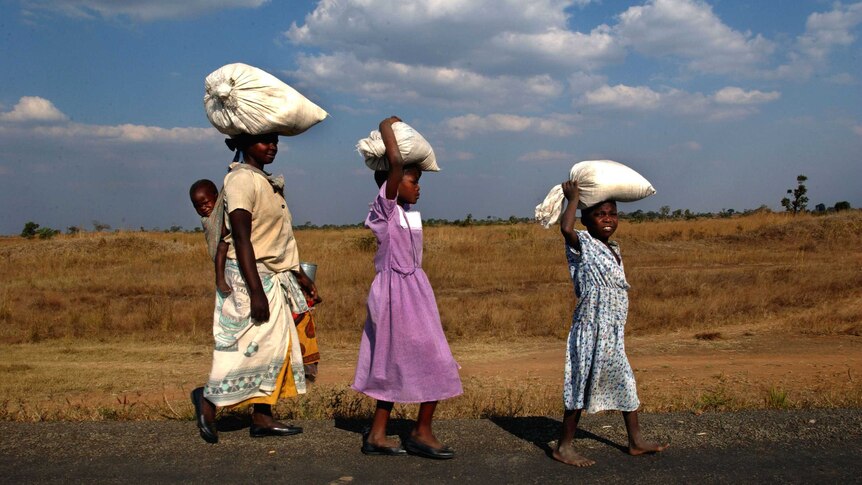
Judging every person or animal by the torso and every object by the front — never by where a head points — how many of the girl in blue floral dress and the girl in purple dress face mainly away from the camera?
0

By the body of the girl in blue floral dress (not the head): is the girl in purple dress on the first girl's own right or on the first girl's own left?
on the first girl's own right

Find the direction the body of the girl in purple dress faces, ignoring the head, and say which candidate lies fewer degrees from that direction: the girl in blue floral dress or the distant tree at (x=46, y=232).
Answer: the girl in blue floral dress

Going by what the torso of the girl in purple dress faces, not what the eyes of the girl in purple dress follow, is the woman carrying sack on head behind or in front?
behind

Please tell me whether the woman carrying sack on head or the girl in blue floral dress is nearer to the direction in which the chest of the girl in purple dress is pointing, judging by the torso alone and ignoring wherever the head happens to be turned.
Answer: the girl in blue floral dress

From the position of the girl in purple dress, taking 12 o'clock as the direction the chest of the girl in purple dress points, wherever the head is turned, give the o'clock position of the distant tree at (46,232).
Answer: The distant tree is roughly at 8 o'clock from the girl in purple dress.

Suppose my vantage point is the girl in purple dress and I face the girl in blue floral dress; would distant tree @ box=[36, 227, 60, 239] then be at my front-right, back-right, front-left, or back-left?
back-left

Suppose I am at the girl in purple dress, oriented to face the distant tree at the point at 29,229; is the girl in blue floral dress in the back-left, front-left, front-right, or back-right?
back-right

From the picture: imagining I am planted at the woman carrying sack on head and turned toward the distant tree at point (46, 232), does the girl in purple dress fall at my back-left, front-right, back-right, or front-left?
back-right

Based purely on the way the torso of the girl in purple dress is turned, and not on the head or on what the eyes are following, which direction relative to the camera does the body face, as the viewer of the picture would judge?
to the viewer's right

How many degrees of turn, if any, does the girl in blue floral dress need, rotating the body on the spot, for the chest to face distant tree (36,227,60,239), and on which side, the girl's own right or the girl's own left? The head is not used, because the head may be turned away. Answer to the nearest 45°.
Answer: approximately 180°

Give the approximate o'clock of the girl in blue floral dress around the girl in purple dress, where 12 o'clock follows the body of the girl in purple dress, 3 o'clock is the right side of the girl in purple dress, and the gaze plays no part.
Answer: The girl in blue floral dress is roughly at 12 o'clock from the girl in purple dress.

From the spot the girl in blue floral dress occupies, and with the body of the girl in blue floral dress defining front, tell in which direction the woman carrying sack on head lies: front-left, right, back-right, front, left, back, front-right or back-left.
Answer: back-right

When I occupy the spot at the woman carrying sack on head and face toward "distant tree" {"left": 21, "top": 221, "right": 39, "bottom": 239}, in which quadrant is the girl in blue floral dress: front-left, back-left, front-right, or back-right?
back-right

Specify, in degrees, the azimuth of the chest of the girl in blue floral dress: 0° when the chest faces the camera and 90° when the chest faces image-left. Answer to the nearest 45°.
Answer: approximately 315°
